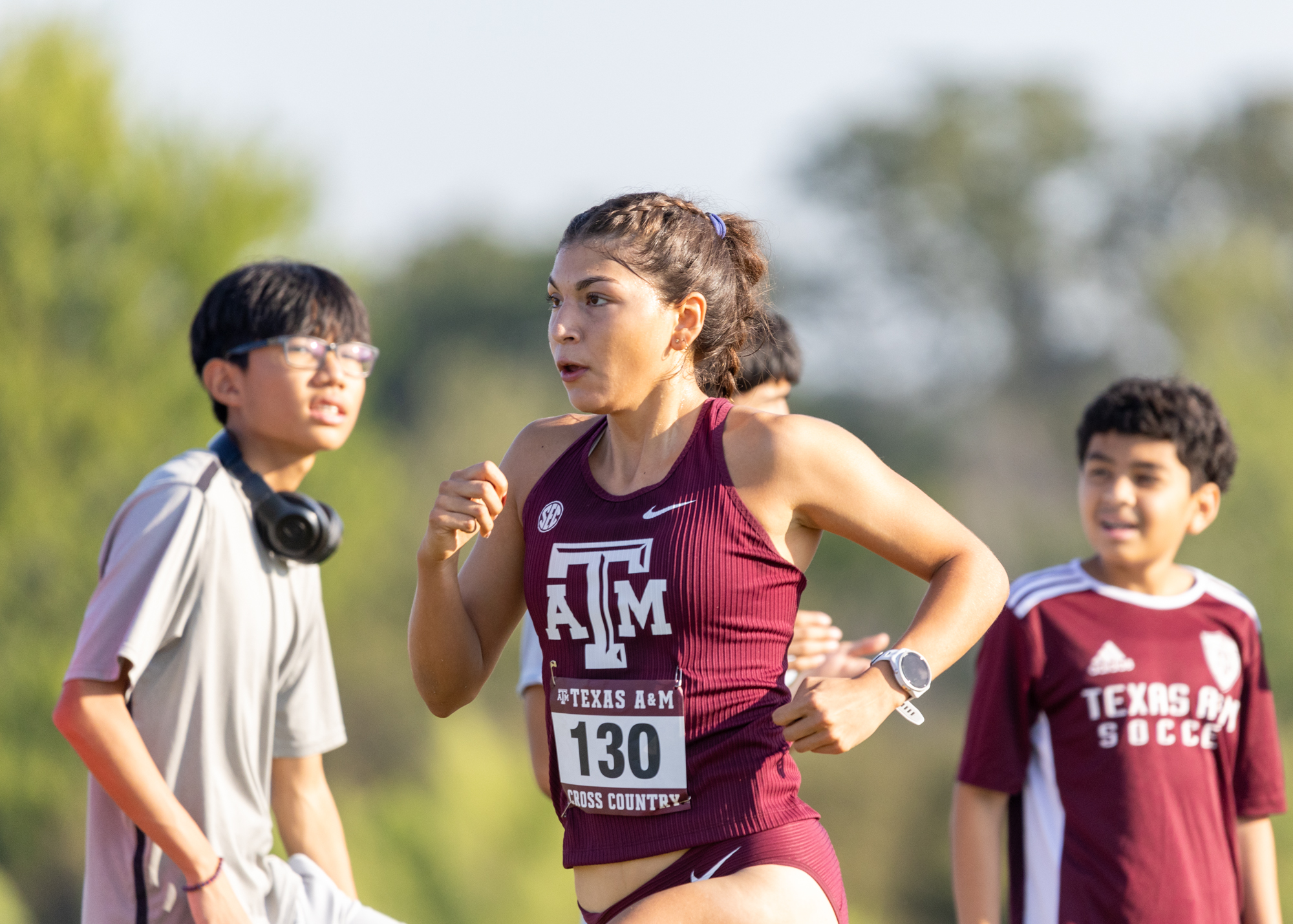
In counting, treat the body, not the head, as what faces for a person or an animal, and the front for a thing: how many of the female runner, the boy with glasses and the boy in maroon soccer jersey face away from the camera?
0

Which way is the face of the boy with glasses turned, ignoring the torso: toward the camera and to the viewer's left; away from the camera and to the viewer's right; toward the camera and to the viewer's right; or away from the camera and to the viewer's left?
toward the camera and to the viewer's right

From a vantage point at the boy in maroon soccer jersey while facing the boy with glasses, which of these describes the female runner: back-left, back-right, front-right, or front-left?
front-left

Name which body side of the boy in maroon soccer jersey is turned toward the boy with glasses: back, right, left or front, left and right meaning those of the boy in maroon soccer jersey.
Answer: right

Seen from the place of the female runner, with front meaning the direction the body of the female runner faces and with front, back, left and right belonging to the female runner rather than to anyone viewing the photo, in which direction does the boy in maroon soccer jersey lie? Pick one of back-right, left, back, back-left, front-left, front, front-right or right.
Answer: back

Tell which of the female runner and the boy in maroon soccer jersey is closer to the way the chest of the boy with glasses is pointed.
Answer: the female runner

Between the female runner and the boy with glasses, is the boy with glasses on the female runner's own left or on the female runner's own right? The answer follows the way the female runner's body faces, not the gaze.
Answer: on the female runner's own right

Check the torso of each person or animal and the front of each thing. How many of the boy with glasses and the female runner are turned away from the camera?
0

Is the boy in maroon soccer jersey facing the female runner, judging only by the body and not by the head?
no

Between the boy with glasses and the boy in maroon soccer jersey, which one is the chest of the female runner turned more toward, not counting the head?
the boy with glasses

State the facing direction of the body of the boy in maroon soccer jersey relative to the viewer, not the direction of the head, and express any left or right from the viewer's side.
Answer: facing the viewer and to the right of the viewer

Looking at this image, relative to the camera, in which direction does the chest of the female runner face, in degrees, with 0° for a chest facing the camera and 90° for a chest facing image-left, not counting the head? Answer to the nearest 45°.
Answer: approximately 45°

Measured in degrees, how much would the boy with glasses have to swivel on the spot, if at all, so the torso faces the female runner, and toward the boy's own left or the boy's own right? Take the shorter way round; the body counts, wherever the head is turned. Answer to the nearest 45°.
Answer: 0° — they already face them

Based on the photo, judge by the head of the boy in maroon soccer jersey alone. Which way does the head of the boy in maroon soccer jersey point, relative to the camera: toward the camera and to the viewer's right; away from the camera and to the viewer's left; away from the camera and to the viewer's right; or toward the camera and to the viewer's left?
toward the camera and to the viewer's left

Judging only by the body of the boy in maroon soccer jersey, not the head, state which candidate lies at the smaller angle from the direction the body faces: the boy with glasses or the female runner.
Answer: the female runner
